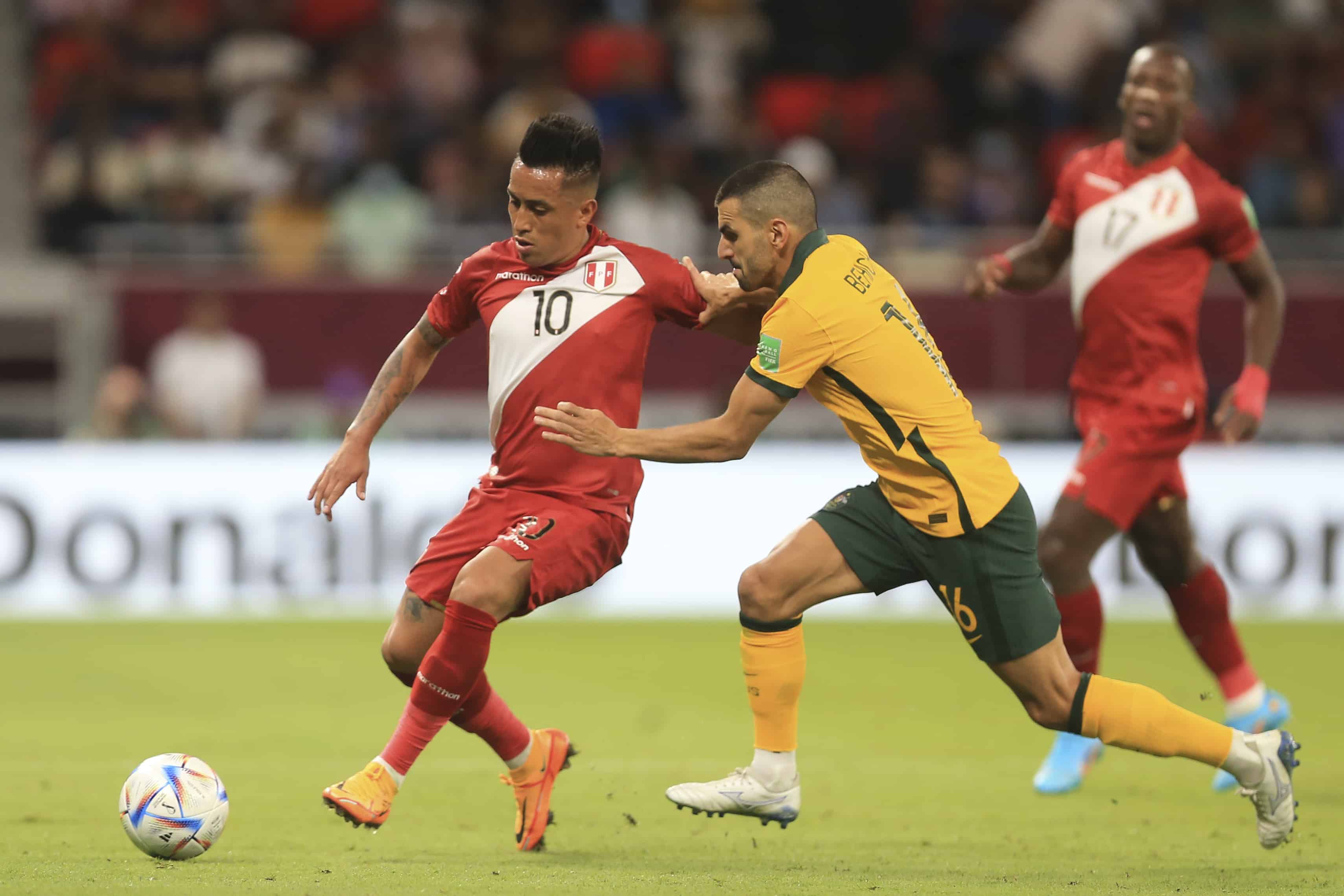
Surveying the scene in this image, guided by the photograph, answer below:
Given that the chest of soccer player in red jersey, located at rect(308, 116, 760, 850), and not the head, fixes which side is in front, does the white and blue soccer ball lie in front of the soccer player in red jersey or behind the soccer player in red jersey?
in front

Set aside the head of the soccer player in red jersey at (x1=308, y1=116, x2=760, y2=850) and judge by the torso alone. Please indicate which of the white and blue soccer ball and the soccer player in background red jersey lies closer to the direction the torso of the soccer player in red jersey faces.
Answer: the white and blue soccer ball

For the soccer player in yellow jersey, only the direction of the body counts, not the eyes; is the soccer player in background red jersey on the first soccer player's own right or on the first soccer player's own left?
on the first soccer player's own right

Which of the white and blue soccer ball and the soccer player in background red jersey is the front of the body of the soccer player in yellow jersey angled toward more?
the white and blue soccer ball

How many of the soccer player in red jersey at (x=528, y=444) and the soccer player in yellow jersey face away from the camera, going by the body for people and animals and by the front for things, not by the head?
0

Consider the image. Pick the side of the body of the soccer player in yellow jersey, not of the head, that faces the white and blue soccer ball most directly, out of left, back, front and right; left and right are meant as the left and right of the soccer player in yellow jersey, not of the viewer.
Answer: front

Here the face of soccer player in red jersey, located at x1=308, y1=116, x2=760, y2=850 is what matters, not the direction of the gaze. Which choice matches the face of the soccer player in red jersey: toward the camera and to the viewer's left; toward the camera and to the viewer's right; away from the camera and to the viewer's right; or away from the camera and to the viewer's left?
toward the camera and to the viewer's left

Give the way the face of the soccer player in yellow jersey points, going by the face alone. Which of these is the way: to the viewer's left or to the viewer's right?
to the viewer's left

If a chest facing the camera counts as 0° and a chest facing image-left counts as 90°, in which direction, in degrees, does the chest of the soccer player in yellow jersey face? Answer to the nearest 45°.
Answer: approximately 90°

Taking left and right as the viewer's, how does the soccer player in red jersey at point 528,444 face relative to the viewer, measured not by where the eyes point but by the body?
facing the viewer and to the left of the viewer

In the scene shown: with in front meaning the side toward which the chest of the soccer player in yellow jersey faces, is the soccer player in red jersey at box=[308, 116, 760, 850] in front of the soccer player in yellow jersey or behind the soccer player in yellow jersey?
in front

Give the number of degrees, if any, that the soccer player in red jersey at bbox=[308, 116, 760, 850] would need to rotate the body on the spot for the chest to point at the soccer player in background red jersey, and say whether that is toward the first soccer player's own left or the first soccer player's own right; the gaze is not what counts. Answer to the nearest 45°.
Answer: approximately 180°
